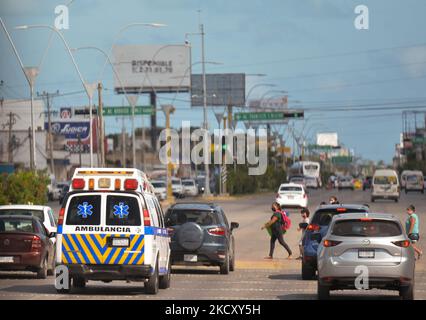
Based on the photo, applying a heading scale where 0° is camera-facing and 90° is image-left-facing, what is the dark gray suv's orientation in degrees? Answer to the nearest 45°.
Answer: approximately 180°

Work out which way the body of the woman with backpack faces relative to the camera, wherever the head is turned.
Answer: to the viewer's left

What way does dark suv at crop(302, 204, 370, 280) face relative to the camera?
away from the camera

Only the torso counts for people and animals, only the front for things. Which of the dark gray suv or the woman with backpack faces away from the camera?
the dark gray suv

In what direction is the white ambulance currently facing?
away from the camera

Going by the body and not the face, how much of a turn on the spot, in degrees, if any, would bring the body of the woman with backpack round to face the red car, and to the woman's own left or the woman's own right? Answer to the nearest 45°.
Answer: approximately 45° to the woman's own left

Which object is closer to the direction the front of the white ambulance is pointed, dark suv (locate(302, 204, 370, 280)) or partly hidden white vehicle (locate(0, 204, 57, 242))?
the partly hidden white vehicle

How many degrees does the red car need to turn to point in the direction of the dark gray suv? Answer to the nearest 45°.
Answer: approximately 90° to its right

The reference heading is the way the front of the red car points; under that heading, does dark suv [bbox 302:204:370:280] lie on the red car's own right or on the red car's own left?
on the red car's own right
